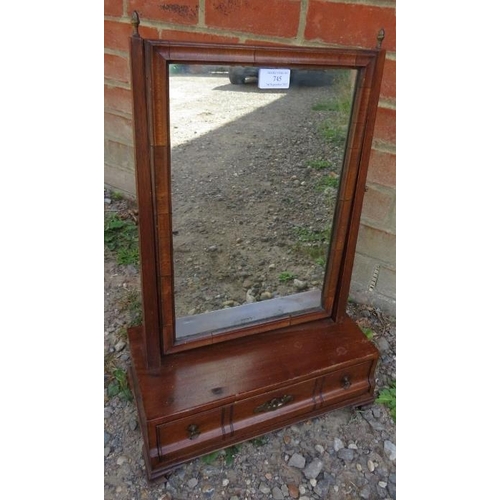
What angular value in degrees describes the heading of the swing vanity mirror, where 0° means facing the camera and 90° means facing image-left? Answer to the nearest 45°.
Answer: approximately 315°
